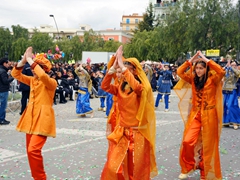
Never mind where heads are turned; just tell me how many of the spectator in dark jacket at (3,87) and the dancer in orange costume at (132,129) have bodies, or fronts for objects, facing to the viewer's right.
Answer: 1

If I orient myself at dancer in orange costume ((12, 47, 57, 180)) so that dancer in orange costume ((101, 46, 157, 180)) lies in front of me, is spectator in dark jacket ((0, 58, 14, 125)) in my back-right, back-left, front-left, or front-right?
back-left

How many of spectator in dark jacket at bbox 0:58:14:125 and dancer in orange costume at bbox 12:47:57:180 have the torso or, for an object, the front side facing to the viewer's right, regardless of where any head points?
1

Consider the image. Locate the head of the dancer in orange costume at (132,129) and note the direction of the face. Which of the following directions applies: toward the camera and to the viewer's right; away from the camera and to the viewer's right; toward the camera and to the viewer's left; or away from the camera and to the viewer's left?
toward the camera and to the viewer's left

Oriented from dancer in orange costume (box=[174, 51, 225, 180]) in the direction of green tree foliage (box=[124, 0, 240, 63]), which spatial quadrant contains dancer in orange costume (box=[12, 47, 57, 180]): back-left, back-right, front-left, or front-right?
back-left

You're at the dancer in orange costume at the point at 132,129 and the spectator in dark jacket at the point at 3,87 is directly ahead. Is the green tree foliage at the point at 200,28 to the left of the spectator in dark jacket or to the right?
right

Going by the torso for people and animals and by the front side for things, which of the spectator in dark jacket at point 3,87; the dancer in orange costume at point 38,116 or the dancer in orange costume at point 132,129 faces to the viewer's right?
the spectator in dark jacket

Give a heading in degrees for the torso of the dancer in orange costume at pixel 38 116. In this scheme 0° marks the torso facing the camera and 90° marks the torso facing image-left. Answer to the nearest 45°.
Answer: approximately 45°

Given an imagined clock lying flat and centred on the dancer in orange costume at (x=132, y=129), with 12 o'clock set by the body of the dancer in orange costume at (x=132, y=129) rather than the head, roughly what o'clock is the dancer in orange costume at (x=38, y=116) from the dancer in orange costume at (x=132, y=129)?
the dancer in orange costume at (x=38, y=116) is roughly at 2 o'clock from the dancer in orange costume at (x=132, y=129).
